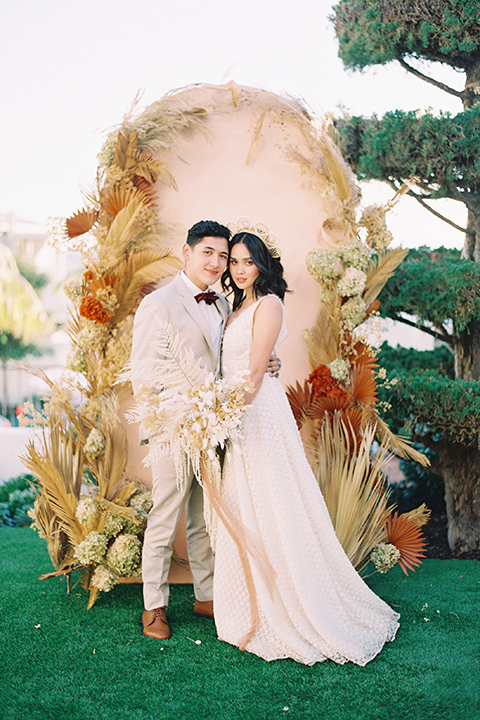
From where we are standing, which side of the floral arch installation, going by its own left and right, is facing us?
front

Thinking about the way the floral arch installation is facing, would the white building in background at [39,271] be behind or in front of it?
behind

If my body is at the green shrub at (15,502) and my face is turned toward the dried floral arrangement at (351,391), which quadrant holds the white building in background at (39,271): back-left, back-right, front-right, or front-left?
back-left

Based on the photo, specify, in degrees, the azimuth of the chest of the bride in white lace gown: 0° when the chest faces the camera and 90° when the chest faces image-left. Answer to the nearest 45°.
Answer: approximately 45°

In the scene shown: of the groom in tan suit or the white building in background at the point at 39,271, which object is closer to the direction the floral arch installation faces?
the groom in tan suit

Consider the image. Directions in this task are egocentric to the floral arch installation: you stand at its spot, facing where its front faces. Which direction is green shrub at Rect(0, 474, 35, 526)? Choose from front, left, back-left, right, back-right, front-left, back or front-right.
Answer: back-right

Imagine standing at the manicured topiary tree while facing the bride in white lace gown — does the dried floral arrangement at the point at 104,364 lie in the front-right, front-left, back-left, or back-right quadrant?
front-right

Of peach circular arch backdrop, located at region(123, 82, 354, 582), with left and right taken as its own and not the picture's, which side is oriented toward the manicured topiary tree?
left

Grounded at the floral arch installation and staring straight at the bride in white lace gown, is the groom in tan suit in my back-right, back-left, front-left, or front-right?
front-right
